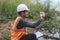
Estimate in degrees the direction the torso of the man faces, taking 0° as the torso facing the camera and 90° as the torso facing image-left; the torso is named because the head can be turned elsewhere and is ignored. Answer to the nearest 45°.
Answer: approximately 270°
